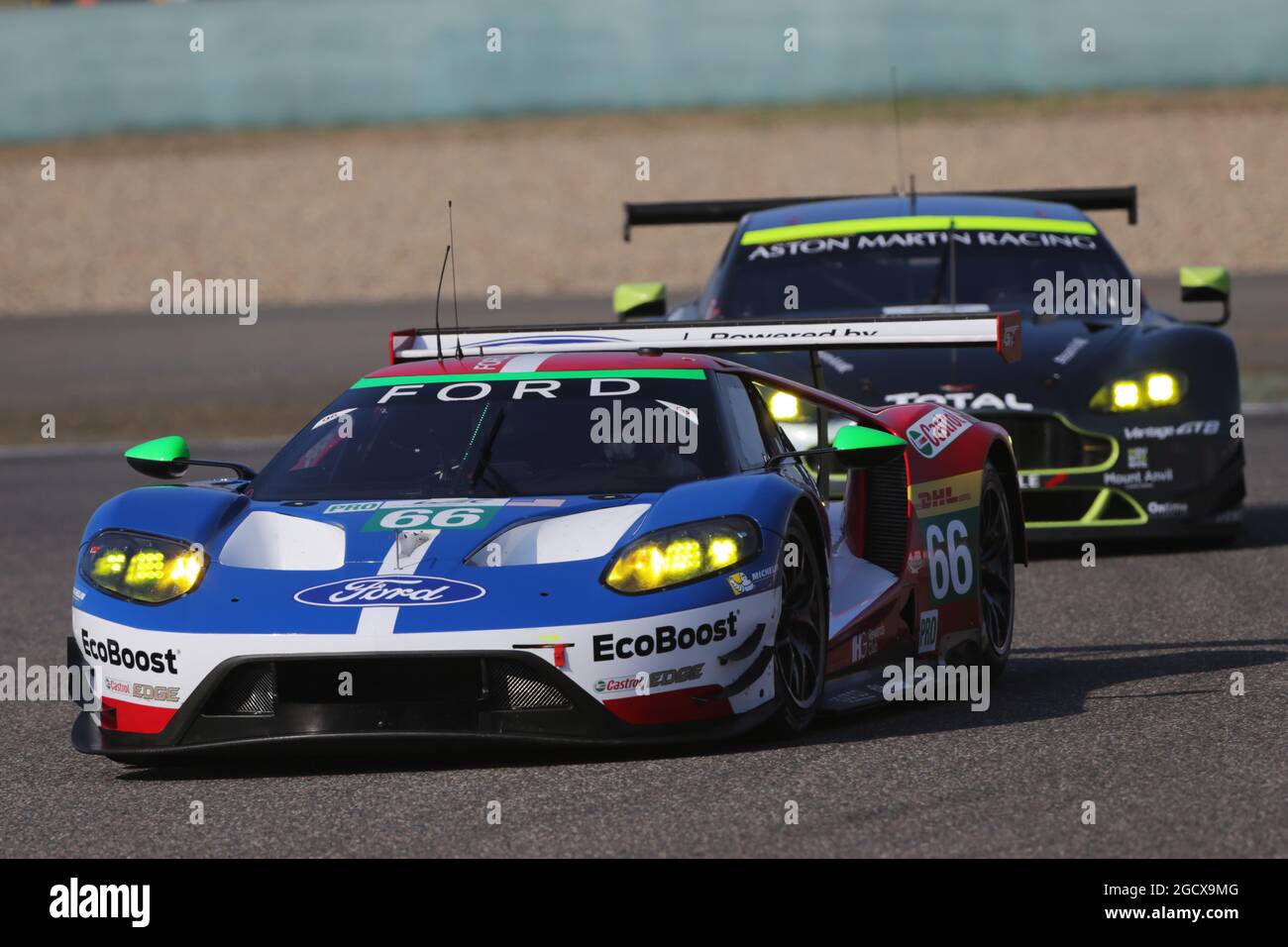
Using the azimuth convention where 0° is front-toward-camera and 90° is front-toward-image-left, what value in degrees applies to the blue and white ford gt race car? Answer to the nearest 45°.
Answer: approximately 0°
